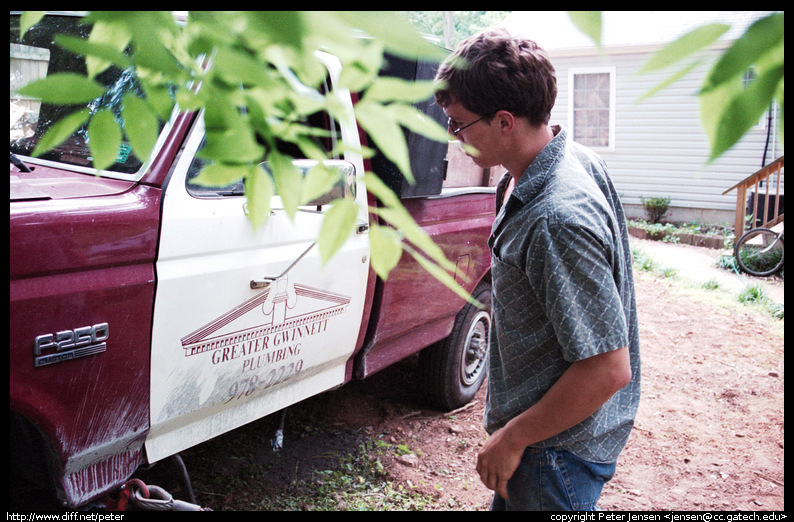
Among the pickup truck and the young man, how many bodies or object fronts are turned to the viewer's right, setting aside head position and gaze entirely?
0

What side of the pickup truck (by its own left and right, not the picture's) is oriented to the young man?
left

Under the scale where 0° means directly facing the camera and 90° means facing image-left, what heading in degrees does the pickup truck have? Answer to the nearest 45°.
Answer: approximately 45°

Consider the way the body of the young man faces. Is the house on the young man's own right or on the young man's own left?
on the young man's own right

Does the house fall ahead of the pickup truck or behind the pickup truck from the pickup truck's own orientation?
behind

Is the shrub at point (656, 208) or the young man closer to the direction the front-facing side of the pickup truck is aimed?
the young man

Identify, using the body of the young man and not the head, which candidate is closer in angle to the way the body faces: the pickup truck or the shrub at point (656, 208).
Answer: the pickup truck

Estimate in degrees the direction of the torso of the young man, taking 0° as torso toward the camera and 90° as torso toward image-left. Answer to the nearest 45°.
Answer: approximately 90°

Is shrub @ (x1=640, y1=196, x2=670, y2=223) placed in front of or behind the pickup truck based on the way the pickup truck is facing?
behind
